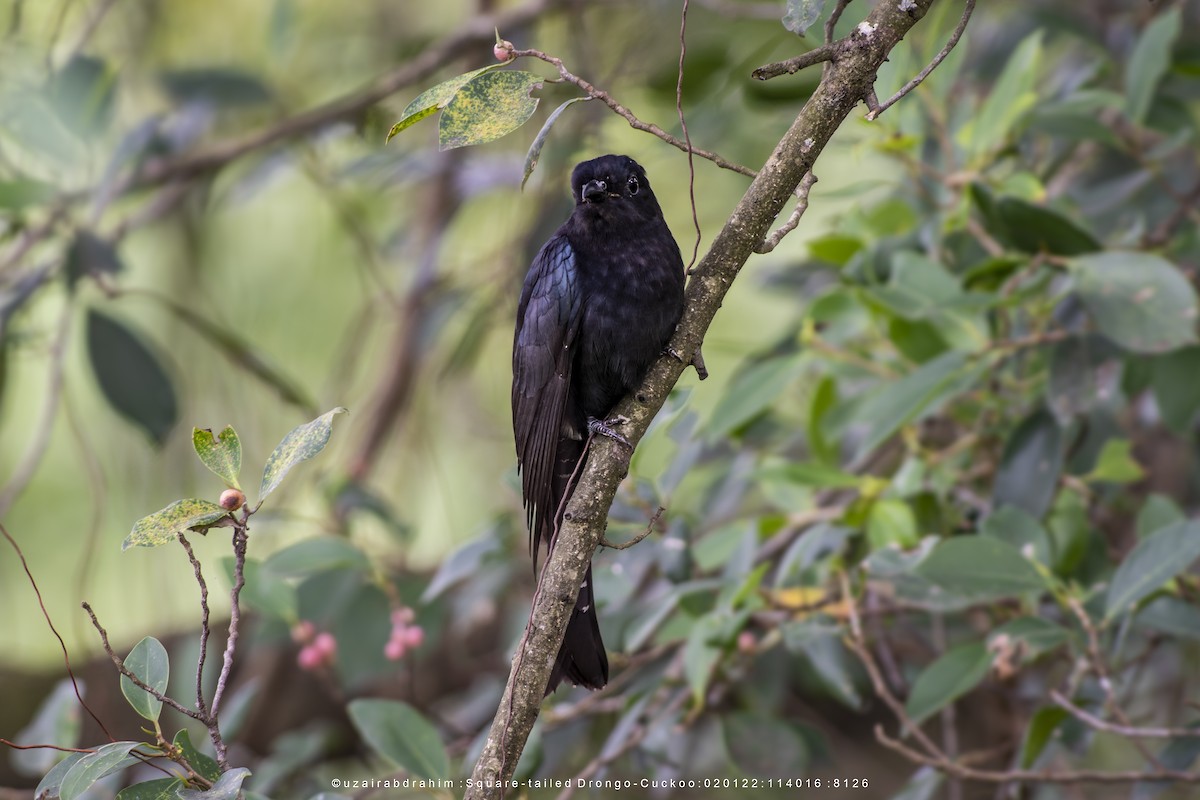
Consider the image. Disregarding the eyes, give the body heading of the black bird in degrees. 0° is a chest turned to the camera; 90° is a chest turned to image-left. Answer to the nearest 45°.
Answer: approximately 315°

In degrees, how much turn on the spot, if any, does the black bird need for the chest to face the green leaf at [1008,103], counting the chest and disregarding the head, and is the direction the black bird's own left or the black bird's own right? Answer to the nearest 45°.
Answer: approximately 45° to the black bird's own left

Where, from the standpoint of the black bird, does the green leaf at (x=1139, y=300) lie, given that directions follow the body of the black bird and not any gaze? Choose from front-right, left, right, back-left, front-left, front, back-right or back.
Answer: front-left
